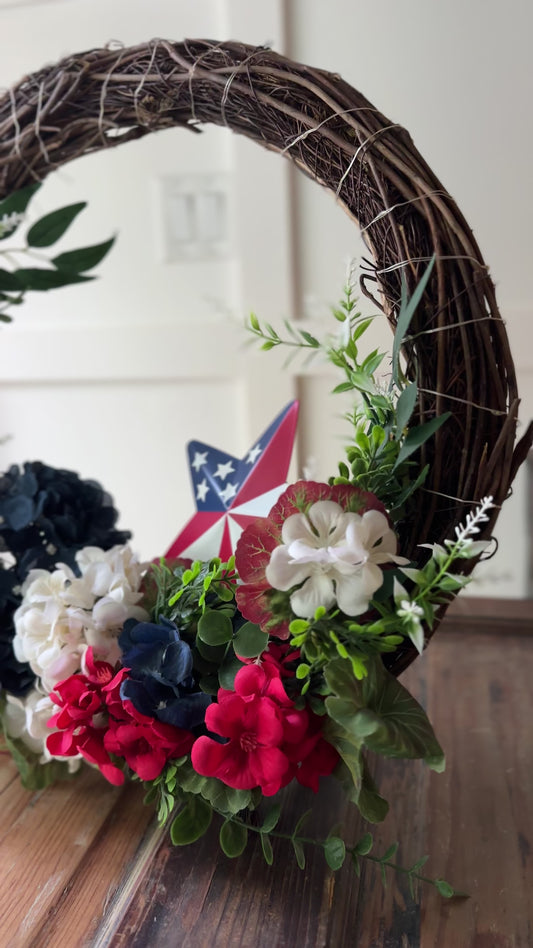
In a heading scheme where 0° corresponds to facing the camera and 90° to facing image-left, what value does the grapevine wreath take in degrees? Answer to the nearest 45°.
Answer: approximately 0°

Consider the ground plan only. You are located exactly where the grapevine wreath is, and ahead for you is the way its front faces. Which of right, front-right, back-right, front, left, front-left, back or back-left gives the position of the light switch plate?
back

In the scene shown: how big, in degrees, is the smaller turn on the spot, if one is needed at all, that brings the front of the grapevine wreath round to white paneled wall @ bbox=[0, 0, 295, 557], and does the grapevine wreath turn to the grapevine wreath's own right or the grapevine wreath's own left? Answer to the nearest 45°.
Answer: approximately 180°
